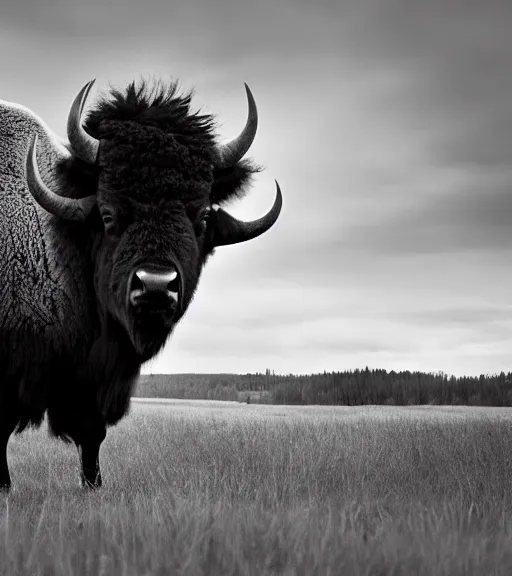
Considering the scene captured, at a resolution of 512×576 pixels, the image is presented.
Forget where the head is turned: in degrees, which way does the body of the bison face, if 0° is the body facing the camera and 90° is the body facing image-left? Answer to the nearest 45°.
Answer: approximately 315°
